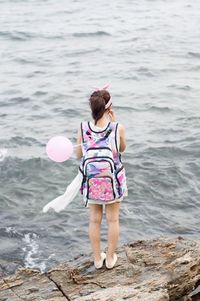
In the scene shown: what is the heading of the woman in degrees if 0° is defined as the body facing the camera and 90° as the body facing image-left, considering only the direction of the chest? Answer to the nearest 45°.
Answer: approximately 180°
